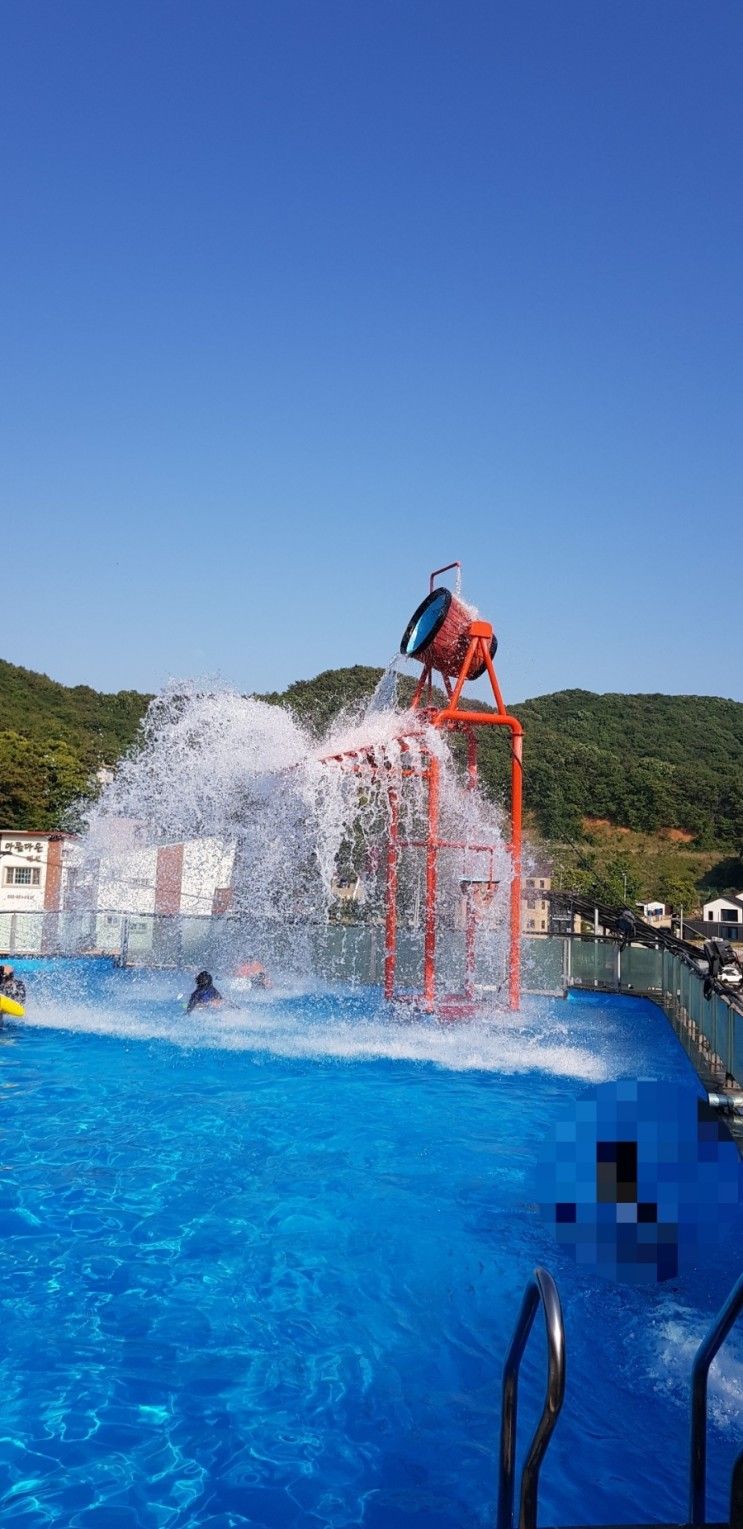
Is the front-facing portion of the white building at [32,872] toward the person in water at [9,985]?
yes

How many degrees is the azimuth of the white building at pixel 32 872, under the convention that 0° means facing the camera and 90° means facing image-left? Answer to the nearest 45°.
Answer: approximately 0°

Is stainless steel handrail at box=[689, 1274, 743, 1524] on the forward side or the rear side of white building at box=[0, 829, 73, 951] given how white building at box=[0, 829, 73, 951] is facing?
on the forward side

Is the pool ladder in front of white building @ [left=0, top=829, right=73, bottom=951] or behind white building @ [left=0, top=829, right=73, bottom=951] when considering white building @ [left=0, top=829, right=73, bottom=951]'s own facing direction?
in front

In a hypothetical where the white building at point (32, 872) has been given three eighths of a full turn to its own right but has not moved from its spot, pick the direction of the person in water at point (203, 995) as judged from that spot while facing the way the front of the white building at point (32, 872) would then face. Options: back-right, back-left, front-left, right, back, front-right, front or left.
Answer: back-left

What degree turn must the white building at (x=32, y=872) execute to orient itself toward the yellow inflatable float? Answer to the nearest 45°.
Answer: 0° — it already faces it
